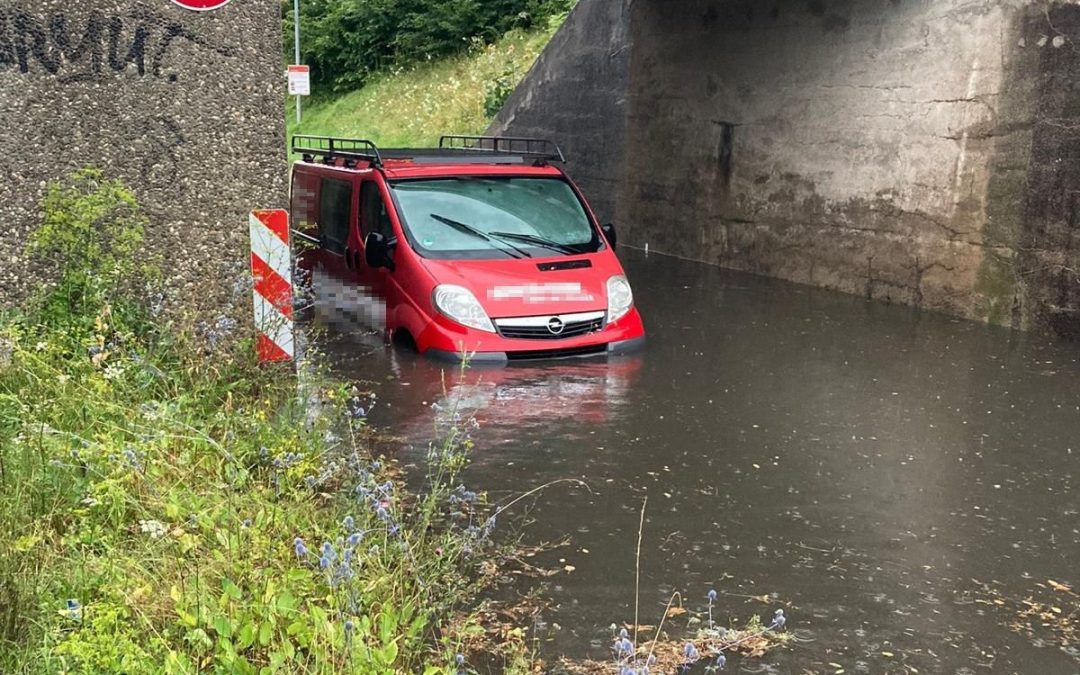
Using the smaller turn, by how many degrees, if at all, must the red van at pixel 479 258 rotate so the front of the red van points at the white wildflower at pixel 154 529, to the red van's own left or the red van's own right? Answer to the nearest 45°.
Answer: approximately 45° to the red van's own right

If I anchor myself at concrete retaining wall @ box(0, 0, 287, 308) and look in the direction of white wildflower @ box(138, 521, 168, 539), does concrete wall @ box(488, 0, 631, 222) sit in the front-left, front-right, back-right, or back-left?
back-left

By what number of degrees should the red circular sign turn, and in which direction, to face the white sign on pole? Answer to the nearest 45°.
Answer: approximately 180°

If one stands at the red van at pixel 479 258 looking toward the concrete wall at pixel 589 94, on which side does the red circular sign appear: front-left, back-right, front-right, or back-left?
back-left

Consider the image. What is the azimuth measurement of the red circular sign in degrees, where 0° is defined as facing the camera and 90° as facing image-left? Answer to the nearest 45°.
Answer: approximately 0°

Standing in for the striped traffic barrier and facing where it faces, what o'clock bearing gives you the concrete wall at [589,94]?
The concrete wall is roughly at 7 o'clock from the striped traffic barrier.

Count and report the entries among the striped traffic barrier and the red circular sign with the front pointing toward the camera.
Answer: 2

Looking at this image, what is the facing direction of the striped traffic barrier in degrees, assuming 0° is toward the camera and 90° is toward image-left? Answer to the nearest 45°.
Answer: approximately 0°

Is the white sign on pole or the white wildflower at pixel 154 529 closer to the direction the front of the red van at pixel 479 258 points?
the white wildflower

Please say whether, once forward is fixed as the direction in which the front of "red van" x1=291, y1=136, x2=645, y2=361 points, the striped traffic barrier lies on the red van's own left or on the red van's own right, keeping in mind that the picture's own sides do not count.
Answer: on the red van's own right

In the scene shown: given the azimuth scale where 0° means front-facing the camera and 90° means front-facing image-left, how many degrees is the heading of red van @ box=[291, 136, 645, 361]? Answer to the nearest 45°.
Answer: approximately 315°
